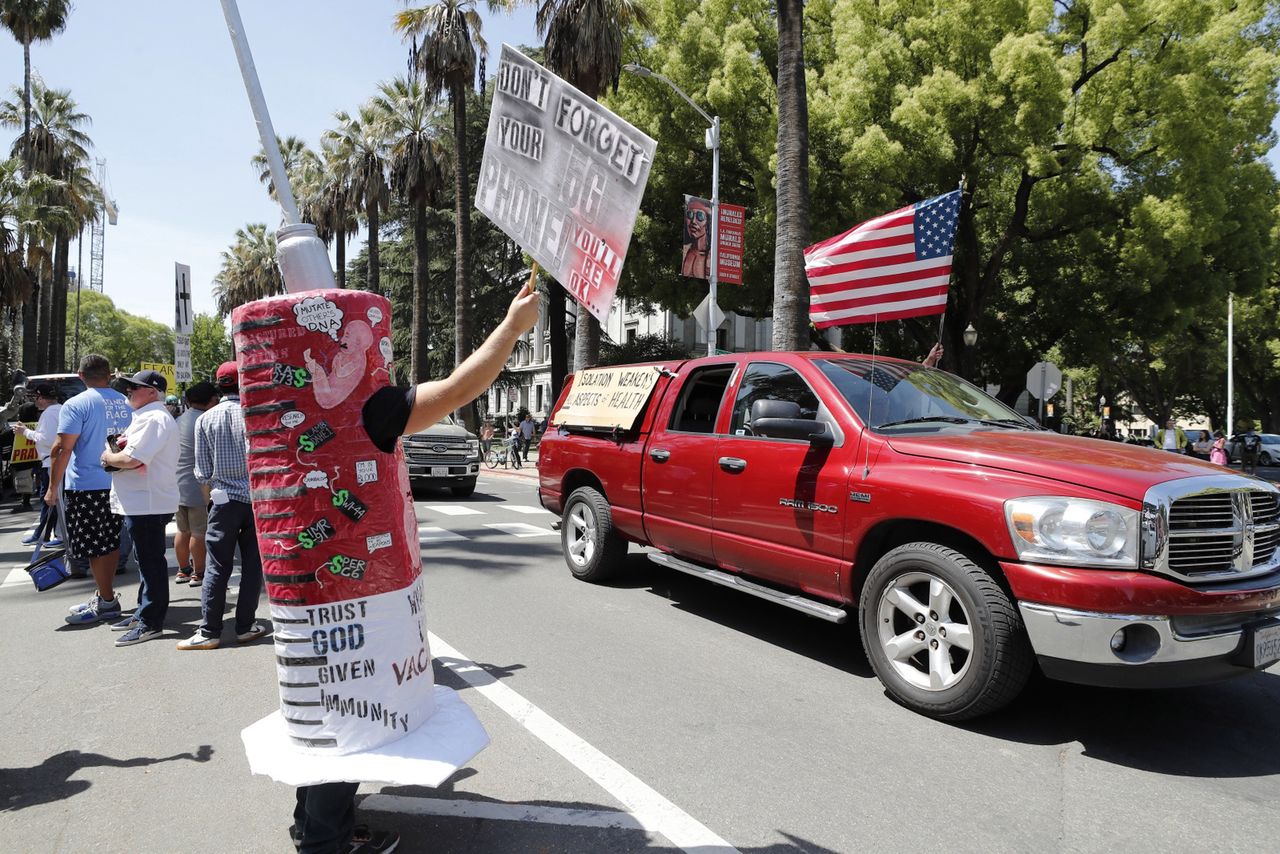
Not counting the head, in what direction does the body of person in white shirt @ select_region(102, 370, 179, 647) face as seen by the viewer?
to the viewer's left

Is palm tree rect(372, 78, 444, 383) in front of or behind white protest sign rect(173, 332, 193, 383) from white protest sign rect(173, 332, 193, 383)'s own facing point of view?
behind

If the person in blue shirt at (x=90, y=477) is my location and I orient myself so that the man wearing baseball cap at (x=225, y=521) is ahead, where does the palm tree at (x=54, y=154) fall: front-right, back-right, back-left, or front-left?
back-left

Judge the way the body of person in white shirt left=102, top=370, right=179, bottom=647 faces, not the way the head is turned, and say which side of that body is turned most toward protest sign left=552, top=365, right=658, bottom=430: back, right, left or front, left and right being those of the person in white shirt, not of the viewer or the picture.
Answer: back

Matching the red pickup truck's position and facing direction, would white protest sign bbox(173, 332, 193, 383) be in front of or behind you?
behind

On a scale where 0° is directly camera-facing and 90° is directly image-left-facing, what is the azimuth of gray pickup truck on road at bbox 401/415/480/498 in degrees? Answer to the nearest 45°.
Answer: approximately 0°

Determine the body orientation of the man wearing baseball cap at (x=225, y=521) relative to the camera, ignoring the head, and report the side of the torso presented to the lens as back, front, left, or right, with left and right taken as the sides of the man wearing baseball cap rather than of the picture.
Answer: back

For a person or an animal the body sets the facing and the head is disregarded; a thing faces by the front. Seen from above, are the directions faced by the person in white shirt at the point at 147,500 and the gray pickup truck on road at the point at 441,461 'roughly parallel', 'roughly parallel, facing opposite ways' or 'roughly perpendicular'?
roughly perpendicular
